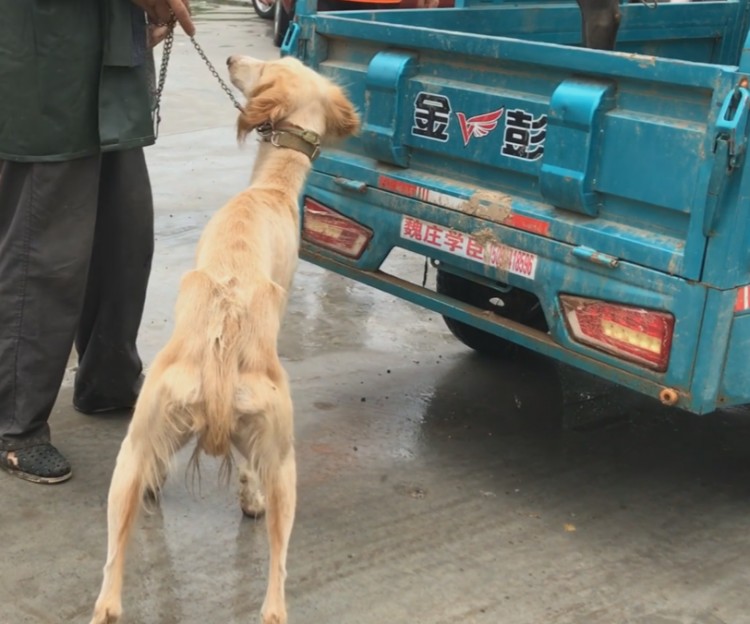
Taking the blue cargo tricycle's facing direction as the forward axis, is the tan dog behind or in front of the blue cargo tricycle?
behind

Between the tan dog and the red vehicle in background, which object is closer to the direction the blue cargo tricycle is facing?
the red vehicle in background

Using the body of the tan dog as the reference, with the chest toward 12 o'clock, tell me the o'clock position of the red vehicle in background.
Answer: The red vehicle in background is roughly at 12 o'clock from the tan dog.

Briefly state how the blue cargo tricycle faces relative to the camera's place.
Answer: facing away from the viewer and to the right of the viewer

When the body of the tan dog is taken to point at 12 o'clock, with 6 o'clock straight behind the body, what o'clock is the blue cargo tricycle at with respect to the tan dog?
The blue cargo tricycle is roughly at 2 o'clock from the tan dog.

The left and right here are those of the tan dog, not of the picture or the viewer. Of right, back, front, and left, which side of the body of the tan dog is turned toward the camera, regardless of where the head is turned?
back

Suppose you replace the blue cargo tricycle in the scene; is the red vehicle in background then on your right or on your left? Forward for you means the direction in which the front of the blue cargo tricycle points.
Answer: on your left

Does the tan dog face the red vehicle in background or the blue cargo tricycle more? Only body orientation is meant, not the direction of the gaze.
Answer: the red vehicle in background
